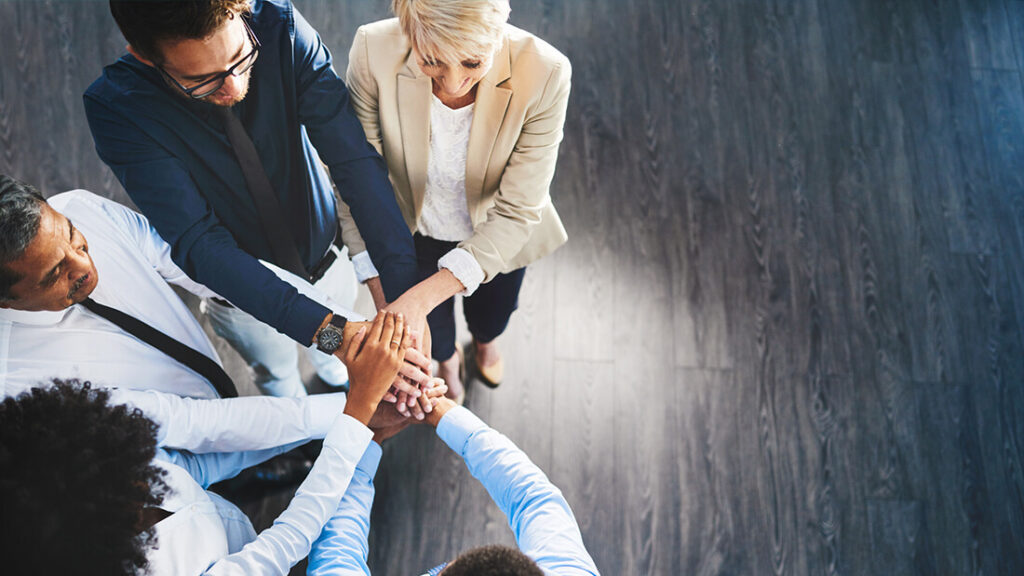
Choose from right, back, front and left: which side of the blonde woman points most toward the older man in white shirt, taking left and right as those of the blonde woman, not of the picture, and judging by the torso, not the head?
right

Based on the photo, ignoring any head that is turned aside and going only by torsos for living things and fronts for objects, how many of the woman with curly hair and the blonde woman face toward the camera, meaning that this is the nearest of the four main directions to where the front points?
1

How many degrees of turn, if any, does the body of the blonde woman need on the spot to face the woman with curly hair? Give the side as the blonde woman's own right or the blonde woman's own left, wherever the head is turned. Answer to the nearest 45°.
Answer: approximately 45° to the blonde woman's own right

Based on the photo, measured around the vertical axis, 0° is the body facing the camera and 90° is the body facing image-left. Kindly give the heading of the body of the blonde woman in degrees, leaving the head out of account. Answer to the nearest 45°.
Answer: approximately 0°

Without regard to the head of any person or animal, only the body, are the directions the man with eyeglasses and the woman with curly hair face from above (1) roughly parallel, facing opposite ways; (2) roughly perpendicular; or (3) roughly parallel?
roughly perpendicular

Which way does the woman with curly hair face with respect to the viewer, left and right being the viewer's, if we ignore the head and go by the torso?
facing away from the viewer and to the right of the viewer

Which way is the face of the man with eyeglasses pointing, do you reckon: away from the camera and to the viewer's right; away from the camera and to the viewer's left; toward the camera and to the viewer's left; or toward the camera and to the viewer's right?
toward the camera and to the viewer's right
